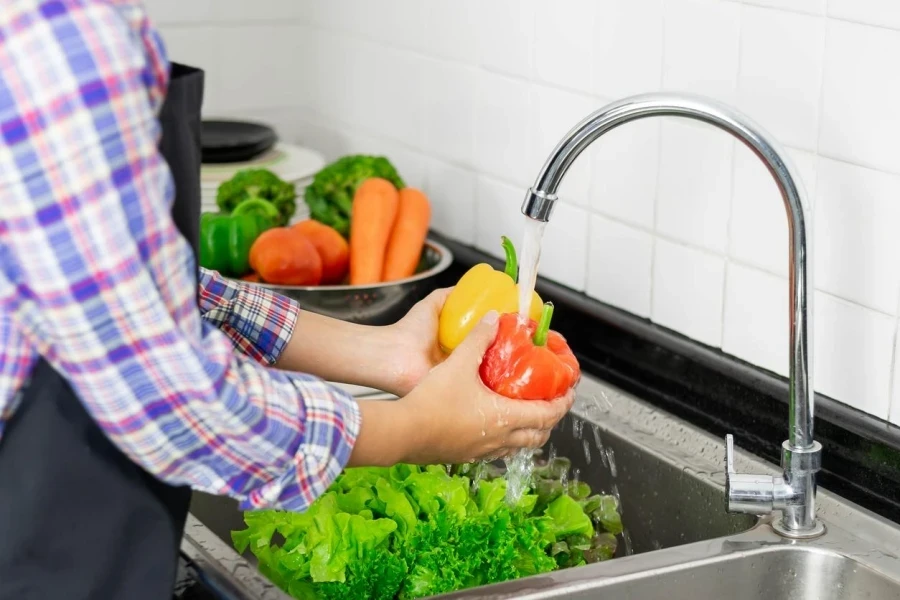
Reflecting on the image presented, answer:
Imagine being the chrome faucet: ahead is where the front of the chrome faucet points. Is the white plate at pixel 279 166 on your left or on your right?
on your right

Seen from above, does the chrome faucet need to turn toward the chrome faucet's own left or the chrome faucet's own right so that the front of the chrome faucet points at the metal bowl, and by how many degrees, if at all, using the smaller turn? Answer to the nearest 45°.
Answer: approximately 45° to the chrome faucet's own right

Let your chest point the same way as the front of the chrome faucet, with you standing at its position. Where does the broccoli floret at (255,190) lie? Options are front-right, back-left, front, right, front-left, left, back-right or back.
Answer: front-right

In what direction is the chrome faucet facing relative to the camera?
to the viewer's left

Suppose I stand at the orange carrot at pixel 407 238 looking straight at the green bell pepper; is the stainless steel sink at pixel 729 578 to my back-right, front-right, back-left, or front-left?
back-left

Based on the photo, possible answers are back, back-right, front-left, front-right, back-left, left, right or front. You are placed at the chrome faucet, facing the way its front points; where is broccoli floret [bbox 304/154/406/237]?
front-right

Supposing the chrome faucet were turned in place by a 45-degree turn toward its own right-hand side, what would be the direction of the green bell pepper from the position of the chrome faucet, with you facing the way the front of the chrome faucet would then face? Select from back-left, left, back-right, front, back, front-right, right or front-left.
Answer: front
